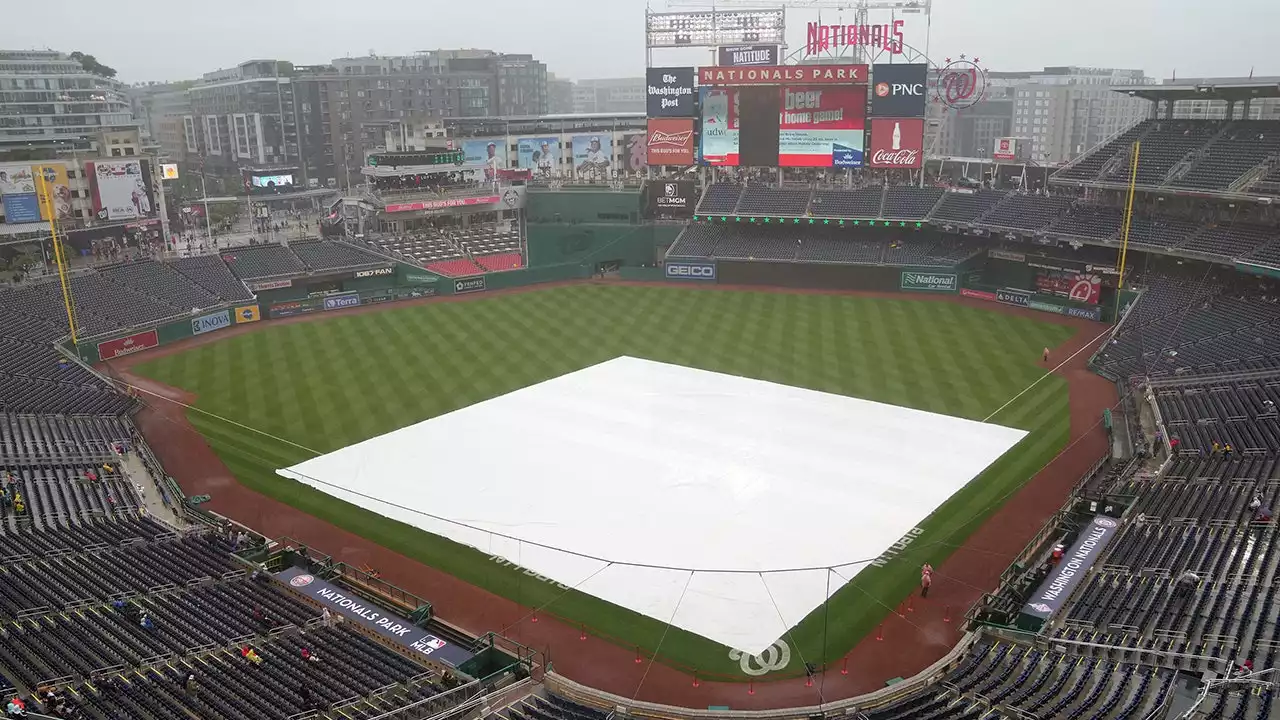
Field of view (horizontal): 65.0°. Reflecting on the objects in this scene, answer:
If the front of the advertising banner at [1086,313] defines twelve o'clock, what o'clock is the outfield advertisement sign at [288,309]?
The outfield advertisement sign is roughly at 1 o'clock from the advertising banner.

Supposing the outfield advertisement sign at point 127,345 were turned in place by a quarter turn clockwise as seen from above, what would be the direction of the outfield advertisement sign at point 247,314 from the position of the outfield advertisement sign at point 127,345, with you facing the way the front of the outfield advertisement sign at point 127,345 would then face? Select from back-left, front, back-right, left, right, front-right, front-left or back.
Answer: back

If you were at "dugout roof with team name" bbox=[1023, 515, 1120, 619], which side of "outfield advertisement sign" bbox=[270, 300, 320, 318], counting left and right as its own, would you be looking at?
front

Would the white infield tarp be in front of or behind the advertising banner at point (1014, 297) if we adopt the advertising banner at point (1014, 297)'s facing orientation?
in front

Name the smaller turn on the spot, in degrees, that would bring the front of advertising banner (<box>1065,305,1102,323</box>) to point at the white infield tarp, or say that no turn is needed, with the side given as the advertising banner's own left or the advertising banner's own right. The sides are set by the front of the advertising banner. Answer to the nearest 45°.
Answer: approximately 45° to the advertising banner's own left

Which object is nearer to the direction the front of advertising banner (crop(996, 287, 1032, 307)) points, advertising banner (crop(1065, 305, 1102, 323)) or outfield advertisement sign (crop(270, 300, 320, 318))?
the outfield advertisement sign

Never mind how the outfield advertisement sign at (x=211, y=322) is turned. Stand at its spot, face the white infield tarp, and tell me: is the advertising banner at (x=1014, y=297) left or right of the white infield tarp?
left

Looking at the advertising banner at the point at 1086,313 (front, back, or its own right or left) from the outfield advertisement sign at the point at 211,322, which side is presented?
front

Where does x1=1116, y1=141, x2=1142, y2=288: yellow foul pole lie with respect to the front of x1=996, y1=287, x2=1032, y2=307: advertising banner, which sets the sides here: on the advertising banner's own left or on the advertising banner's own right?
on the advertising banner's own left

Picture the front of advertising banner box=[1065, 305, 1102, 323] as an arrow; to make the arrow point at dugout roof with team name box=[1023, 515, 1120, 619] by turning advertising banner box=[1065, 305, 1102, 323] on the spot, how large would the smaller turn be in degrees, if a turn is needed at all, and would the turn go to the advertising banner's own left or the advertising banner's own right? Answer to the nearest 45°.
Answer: approximately 45° to the advertising banner's own left
